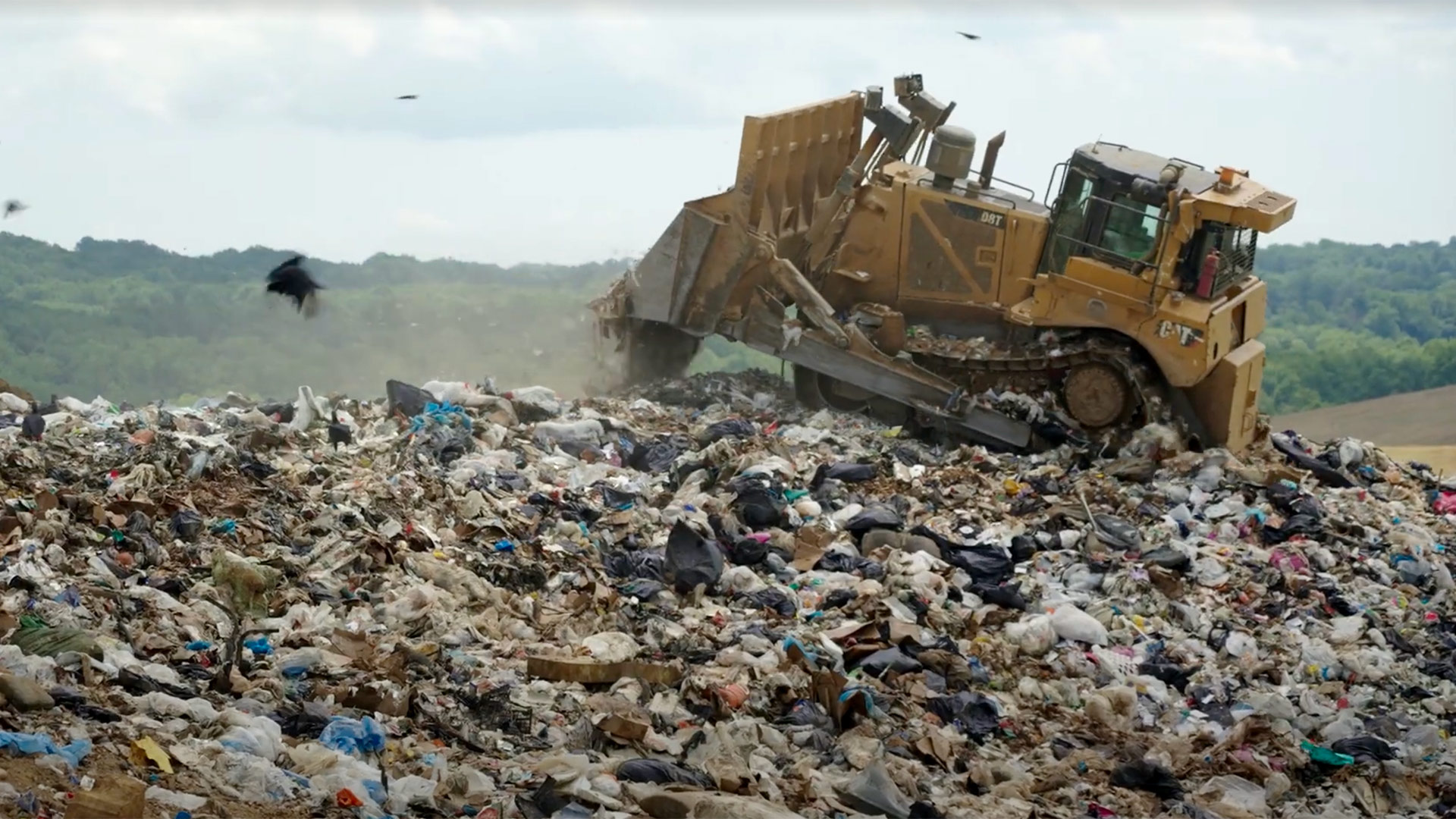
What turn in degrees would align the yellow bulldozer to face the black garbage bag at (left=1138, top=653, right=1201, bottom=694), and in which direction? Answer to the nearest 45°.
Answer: approximately 135° to its left

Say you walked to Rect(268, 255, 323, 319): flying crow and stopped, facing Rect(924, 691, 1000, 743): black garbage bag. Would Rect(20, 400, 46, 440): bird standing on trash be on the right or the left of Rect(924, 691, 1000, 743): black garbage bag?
right

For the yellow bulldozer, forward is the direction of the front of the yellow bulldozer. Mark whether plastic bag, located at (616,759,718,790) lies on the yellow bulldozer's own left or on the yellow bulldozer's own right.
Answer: on the yellow bulldozer's own left

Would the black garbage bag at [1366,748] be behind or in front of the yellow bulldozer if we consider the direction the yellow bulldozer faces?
behind

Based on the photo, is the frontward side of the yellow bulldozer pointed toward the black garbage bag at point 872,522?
no

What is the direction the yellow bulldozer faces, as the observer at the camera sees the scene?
facing away from the viewer and to the left of the viewer

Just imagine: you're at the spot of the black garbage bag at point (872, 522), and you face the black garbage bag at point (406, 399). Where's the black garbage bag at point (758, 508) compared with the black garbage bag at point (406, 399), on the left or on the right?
left

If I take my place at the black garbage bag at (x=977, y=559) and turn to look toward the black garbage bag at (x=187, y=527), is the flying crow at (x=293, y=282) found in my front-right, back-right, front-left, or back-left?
front-right

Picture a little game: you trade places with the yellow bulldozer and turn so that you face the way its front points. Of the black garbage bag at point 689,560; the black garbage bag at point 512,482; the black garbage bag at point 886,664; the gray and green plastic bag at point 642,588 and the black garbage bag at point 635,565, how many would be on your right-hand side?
0

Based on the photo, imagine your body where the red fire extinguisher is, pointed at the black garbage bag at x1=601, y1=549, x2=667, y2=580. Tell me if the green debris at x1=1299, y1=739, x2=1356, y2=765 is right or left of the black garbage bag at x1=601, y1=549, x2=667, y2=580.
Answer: left

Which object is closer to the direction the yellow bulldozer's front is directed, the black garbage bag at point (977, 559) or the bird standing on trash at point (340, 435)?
the bird standing on trash

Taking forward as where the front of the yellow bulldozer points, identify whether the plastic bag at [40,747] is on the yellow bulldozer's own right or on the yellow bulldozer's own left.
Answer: on the yellow bulldozer's own left

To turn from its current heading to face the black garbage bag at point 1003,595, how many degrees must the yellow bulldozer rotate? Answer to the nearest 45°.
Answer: approximately 135° to its left

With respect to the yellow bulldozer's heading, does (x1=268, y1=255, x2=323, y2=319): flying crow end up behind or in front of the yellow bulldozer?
in front

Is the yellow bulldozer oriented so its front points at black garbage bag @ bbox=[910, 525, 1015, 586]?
no

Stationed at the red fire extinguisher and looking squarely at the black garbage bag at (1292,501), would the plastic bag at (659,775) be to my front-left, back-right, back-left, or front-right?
front-right

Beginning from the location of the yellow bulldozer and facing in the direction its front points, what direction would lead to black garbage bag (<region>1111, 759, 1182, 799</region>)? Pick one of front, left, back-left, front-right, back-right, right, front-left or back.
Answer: back-left

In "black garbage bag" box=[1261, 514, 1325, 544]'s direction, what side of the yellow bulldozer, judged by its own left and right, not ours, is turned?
back

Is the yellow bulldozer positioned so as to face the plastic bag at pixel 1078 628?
no
